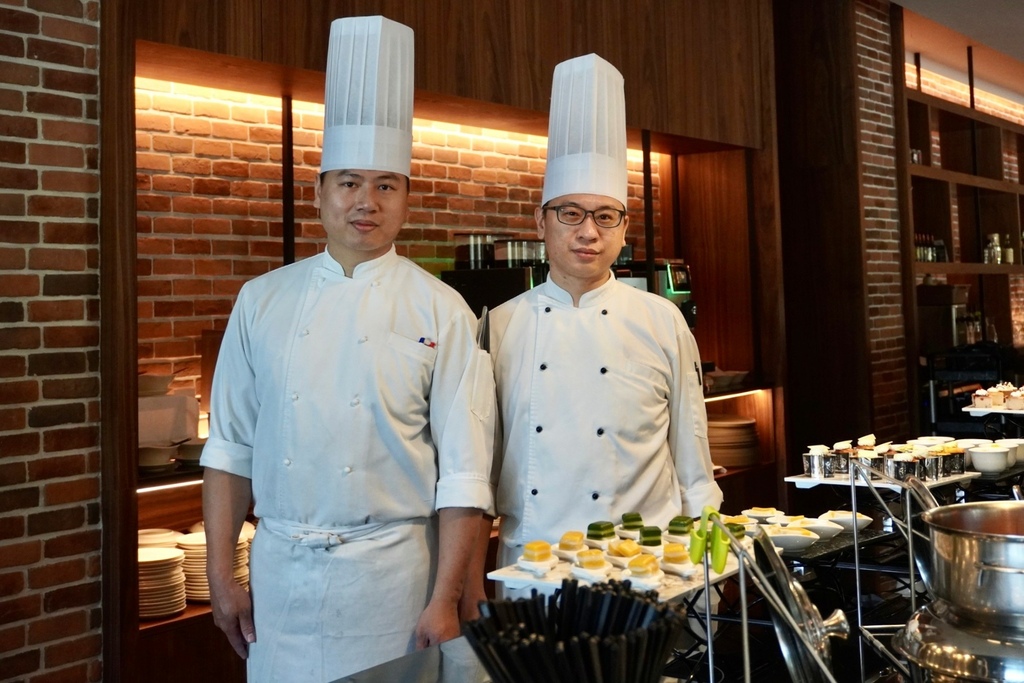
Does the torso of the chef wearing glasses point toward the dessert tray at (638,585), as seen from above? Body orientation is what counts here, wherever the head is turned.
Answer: yes

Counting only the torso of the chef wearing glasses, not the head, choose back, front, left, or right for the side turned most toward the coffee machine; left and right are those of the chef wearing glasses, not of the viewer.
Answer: back

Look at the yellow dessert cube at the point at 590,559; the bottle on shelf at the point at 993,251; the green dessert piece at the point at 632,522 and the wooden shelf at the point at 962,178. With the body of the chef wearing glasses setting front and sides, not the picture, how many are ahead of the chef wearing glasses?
2

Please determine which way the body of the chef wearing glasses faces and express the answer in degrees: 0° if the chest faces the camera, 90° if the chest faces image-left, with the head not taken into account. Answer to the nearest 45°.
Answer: approximately 0°

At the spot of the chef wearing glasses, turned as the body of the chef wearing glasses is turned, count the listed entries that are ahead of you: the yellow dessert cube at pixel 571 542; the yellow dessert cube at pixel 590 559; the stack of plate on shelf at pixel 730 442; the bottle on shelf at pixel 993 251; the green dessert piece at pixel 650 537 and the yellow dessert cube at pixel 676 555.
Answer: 4

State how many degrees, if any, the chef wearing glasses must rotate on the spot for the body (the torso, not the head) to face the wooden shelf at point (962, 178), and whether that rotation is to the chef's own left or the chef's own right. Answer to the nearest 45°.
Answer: approximately 135° to the chef's own left

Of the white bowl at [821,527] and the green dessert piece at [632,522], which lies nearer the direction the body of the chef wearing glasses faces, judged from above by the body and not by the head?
the green dessert piece

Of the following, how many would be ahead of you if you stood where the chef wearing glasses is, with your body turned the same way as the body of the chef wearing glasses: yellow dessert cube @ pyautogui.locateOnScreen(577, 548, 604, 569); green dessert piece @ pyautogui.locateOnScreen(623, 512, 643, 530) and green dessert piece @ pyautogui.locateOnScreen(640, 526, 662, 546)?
3

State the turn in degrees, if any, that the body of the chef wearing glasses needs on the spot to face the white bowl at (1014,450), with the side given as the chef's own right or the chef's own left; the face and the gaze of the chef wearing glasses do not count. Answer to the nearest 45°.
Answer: approximately 135° to the chef's own left
